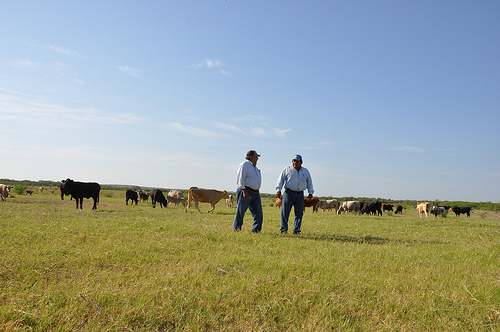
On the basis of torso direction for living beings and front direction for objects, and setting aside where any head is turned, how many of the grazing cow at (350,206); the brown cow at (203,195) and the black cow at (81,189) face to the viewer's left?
2

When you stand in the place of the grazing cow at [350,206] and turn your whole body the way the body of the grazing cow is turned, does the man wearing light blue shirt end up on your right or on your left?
on your left

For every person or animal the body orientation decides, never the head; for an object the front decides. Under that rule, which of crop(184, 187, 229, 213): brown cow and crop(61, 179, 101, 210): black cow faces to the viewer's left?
the black cow

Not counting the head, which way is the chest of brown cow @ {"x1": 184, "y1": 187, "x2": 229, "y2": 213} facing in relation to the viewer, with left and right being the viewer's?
facing to the right of the viewer

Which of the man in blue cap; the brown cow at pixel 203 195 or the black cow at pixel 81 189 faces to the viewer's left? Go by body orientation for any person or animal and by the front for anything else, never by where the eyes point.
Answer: the black cow

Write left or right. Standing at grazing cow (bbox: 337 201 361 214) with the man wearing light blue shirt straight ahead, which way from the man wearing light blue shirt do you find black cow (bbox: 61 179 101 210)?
right

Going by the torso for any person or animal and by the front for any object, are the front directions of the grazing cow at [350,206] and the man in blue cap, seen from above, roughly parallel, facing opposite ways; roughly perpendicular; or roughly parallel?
roughly perpendicular

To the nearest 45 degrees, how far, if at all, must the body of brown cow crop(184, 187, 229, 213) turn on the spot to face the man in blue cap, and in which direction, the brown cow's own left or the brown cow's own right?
approximately 90° to the brown cow's own right

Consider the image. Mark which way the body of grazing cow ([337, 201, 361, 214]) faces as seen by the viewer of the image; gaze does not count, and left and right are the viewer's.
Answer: facing to the left of the viewer

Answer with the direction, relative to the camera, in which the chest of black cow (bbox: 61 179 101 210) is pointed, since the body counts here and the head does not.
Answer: to the viewer's left
